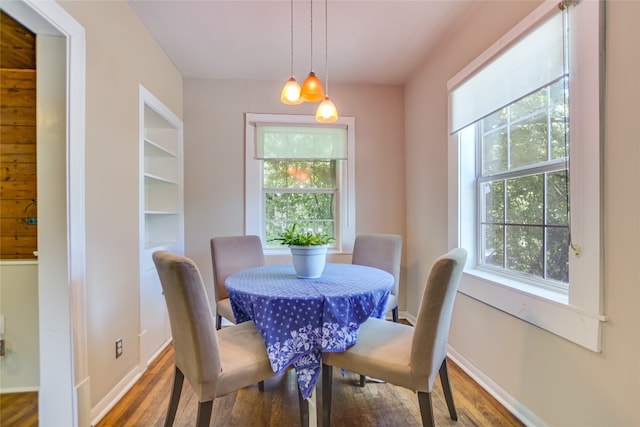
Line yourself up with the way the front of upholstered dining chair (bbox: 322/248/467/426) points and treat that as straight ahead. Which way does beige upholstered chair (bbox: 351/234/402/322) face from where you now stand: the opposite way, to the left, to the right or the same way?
to the left

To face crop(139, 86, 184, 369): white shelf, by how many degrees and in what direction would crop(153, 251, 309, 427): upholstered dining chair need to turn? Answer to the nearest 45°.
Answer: approximately 45° to its left

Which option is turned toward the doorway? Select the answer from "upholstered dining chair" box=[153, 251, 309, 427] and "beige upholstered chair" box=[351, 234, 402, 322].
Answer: the beige upholstered chair

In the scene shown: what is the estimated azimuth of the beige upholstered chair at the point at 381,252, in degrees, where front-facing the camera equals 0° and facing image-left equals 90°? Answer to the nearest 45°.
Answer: approximately 45°

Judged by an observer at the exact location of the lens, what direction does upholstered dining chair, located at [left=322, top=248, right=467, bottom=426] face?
facing away from the viewer and to the left of the viewer

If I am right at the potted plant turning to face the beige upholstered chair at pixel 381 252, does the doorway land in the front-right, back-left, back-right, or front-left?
back-left

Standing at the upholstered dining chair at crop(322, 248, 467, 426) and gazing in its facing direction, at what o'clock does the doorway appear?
The doorway is roughly at 10 o'clock from the upholstered dining chair.

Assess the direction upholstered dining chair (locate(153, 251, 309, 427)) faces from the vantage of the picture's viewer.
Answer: facing away from the viewer and to the right of the viewer

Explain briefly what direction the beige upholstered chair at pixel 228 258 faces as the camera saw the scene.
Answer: facing the viewer and to the right of the viewer

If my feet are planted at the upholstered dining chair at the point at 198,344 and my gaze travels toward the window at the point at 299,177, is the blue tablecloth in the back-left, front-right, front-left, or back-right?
front-right

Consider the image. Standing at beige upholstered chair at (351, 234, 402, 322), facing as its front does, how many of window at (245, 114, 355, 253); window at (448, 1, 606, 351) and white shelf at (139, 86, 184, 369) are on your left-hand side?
1

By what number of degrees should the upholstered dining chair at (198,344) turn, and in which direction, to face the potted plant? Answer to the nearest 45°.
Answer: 0° — it already faces it

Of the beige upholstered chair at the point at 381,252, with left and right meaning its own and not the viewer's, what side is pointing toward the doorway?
front

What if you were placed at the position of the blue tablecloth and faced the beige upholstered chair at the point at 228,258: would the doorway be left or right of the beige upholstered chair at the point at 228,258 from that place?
left

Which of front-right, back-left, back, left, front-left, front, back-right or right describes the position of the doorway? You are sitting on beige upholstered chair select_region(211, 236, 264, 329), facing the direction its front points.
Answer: right

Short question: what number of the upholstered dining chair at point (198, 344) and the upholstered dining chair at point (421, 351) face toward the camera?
0

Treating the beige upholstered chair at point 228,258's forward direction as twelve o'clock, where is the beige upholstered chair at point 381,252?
the beige upholstered chair at point 381,252 is roughly at 11 o'clock from the beige upholstered chair at point 228,258.
